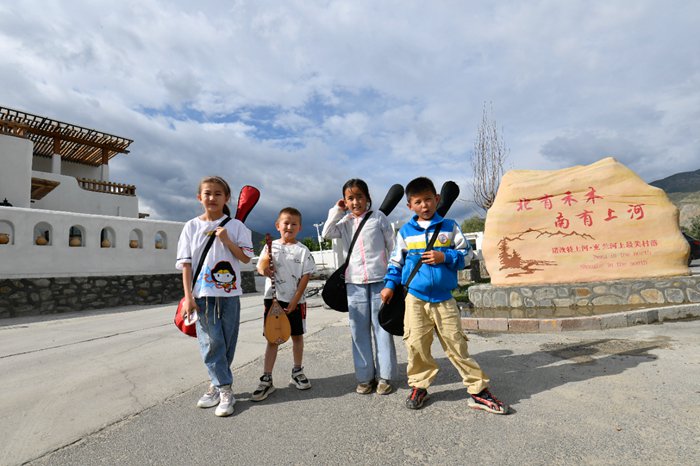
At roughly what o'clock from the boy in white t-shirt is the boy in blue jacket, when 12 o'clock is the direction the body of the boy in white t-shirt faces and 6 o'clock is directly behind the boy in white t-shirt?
The boy in blue jacket is roughly at 10 o'clock from the boy in white t-shirt.

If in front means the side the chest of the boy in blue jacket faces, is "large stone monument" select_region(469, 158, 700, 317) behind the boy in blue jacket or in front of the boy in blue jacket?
behind

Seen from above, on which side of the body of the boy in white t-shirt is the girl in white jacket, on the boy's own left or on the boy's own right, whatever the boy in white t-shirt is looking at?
on the boy's own left

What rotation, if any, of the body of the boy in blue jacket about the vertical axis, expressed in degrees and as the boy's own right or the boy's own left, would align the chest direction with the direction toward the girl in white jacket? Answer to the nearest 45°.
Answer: approximately 90° to the boy's own right

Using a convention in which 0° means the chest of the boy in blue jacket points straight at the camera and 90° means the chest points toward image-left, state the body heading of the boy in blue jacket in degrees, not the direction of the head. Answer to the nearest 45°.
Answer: approximately 0°

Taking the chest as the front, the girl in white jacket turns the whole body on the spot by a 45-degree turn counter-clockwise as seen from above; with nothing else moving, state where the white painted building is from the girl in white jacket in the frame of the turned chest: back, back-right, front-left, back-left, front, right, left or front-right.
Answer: back

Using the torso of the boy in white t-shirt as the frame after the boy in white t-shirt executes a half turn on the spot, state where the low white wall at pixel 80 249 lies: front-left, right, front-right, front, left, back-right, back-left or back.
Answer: front-left

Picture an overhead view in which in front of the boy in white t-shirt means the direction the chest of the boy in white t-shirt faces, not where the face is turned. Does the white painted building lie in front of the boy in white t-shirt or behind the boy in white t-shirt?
behind

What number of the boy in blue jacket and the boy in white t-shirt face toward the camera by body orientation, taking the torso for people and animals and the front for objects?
2
